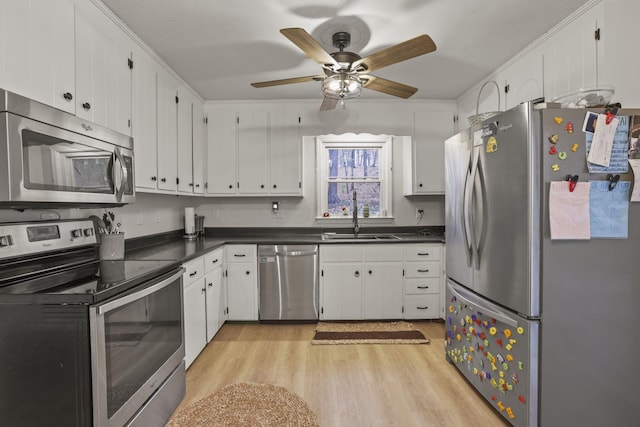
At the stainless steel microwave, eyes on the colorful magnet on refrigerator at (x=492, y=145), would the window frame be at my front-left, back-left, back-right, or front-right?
front-left

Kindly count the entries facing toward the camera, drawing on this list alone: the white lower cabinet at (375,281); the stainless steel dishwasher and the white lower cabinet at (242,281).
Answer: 3

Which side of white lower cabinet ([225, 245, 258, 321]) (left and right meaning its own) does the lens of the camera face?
front

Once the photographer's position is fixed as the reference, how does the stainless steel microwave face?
facing the viewer and to the right of the viewer

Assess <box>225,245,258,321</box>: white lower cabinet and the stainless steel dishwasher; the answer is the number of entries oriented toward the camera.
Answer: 2

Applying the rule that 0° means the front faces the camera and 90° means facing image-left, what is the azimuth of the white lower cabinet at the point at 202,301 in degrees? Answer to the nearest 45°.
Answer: approximately 315°

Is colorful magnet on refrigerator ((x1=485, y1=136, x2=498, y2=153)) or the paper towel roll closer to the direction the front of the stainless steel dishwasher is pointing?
the colorful magnet on refrigerator

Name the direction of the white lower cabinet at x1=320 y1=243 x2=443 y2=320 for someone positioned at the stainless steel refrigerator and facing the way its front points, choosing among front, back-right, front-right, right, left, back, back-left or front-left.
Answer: right

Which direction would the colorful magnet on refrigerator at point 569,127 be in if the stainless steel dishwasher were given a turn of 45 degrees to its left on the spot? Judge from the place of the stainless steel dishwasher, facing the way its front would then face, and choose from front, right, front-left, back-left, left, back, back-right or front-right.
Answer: front

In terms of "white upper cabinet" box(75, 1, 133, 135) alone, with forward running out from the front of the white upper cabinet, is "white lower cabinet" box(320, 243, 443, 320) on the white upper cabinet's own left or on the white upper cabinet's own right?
on the white upper cabinet's own left

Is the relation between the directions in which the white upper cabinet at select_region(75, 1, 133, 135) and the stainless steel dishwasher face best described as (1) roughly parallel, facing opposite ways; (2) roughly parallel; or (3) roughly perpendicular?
roughly perpendicular

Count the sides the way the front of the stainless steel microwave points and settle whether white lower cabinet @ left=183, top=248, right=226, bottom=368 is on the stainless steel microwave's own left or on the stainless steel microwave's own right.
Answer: on the stainless steel microwave's own left

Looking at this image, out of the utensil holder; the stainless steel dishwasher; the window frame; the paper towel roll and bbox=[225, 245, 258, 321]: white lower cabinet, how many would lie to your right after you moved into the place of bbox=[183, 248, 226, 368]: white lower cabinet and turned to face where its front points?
1

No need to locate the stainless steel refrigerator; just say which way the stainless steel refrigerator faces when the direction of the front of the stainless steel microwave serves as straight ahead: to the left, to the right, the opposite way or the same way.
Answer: the opposite way
